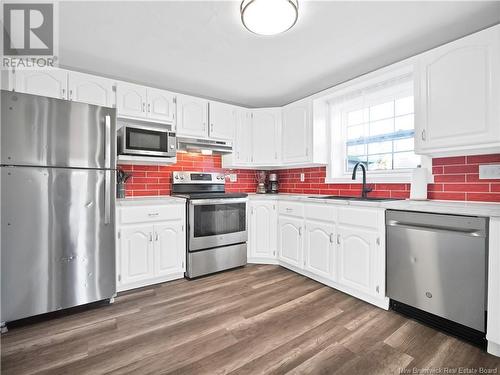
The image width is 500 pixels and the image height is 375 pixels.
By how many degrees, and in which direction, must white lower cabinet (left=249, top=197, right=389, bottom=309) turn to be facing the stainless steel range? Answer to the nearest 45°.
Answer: approximately 45° to its right

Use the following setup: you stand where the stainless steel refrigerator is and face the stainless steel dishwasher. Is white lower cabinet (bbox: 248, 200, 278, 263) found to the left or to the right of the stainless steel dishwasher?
left

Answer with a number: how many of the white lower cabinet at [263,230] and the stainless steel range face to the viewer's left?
0

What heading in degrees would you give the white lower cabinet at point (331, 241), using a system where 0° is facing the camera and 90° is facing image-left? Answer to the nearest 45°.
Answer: approximately 45°

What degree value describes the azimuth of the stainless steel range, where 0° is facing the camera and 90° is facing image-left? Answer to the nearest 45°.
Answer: approximately 315°

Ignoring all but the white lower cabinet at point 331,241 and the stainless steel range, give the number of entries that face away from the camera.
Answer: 0

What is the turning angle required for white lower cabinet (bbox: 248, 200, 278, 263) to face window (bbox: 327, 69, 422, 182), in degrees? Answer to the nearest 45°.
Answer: approximately 90° to its left

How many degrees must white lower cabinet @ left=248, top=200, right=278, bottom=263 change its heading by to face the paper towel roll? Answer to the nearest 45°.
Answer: approximately 45° to its left

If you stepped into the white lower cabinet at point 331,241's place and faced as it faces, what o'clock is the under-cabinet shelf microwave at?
The under-cabinet shelf microwave is roughly at 1 o'clock from the white lower cabinet.

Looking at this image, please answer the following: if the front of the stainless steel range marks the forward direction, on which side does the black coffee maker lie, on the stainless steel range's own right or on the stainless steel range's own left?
on the stainless steel range's own left
